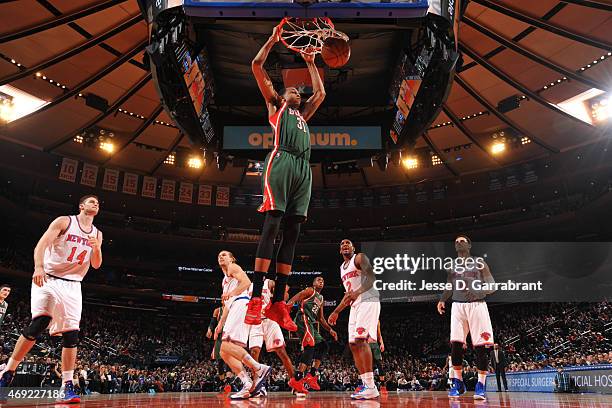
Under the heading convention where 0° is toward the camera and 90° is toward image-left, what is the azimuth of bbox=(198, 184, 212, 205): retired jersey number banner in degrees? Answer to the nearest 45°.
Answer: approximately 0°

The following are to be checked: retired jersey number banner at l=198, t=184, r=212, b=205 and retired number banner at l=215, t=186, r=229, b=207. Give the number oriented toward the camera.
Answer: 2

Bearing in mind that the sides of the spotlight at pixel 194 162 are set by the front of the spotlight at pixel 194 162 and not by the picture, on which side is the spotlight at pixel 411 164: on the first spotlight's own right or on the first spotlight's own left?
on the first spotlight's own left

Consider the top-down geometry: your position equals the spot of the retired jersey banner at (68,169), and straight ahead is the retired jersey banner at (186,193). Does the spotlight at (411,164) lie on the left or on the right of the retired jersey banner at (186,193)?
right

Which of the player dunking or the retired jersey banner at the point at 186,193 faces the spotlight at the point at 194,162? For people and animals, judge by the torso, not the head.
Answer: the retired jersey banner

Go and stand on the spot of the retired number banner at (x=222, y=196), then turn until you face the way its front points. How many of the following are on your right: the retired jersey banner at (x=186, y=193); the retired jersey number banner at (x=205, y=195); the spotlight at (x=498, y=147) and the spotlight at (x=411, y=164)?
2

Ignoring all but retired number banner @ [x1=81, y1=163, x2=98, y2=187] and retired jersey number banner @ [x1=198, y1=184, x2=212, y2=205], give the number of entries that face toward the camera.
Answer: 2

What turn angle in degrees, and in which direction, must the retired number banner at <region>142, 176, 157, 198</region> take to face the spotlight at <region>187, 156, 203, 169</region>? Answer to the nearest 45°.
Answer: approximately 45° to its left

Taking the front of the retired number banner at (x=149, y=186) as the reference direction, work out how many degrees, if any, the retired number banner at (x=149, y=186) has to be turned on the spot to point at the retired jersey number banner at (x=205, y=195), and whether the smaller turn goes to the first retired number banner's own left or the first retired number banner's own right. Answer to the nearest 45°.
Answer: approximately 90° to the first retired number banner's own left
